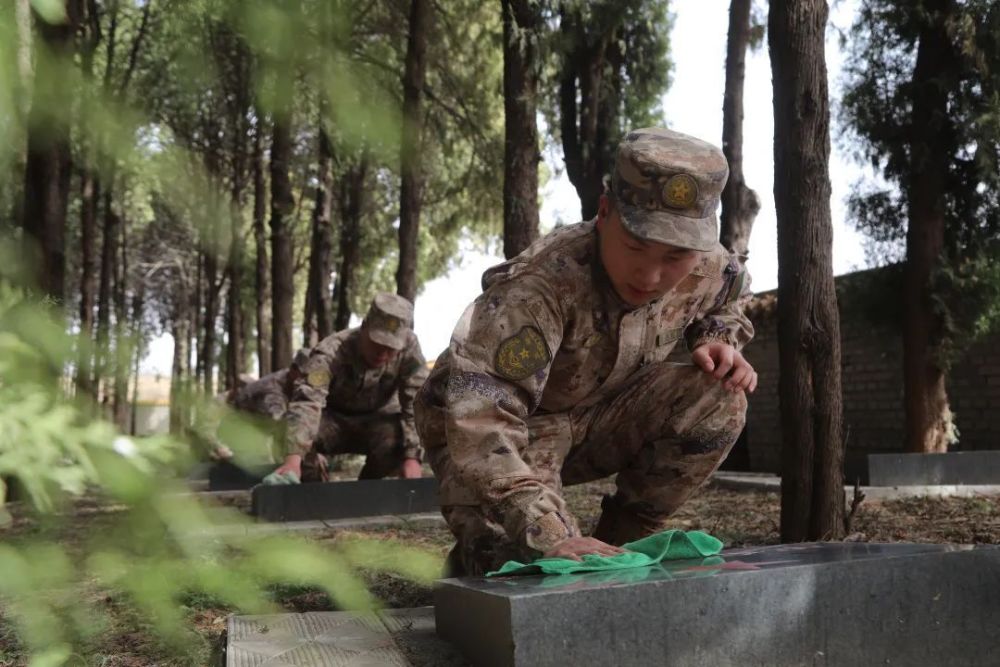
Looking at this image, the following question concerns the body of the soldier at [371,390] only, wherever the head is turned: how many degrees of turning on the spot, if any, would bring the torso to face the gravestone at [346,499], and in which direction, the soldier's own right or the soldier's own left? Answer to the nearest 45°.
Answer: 0° — they already face it

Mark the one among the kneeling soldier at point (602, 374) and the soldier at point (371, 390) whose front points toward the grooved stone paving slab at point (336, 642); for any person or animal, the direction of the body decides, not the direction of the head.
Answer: the soldier

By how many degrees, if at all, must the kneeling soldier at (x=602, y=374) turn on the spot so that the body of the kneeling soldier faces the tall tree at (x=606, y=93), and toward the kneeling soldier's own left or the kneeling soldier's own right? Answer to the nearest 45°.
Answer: approximately 135° to the kneeling soldier's own left

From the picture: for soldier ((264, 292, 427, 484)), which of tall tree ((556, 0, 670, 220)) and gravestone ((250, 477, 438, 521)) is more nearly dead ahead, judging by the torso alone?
the gravestone

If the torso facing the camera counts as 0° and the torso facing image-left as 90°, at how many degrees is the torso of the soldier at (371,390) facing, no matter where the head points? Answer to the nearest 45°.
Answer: approximately 0°

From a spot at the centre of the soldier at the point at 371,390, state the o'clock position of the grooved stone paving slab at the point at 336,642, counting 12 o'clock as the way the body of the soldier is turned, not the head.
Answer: The grooved stone paving slab is roughly at 12 o'clock from the soldier.

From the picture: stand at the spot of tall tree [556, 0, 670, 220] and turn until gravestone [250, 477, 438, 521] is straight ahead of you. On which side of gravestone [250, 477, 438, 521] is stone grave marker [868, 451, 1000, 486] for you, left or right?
left

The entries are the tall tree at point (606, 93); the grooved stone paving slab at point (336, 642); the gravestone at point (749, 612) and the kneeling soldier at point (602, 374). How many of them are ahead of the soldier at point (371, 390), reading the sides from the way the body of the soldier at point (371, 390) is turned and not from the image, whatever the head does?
3

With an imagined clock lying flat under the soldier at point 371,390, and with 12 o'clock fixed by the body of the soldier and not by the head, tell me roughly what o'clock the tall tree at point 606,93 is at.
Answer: The tall tree is roughly at 7 o'clock from the soldier.
